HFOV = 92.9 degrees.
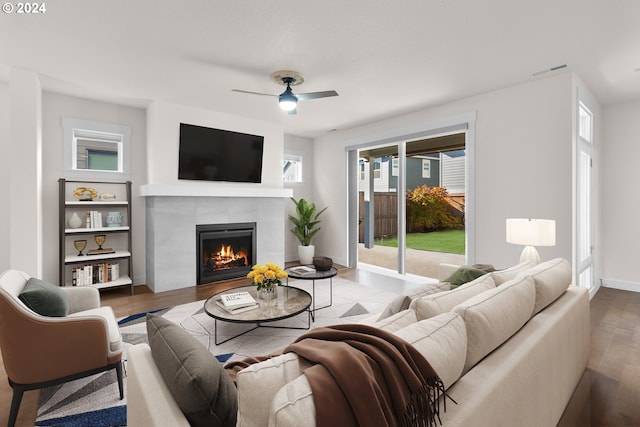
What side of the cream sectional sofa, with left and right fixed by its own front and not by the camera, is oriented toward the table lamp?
right

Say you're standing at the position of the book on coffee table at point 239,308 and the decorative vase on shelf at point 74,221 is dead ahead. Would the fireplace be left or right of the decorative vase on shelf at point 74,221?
right

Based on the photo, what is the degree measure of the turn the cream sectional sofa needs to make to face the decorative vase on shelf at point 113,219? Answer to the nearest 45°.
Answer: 0° — it already faces it

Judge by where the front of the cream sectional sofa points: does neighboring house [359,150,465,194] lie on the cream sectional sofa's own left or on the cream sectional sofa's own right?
on the cream sectional sofa's own right

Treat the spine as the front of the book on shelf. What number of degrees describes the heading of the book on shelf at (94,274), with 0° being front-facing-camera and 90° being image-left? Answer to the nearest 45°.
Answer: approximately 0°
